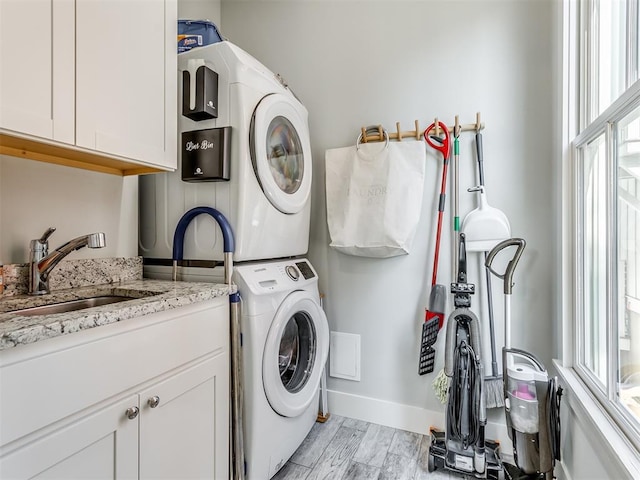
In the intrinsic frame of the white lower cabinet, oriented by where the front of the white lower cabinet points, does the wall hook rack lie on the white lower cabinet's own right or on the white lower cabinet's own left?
on the white lower cabinet's own left

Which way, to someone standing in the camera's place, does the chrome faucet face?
facing to the right of the viewer

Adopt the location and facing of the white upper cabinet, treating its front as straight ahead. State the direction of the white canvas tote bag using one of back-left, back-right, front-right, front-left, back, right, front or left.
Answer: front-left

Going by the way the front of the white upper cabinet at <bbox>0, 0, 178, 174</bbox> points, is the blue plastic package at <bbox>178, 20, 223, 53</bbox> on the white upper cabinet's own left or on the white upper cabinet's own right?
on the white upper cabinet's own left

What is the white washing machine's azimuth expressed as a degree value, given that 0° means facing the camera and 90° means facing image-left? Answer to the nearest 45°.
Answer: approximately 315°

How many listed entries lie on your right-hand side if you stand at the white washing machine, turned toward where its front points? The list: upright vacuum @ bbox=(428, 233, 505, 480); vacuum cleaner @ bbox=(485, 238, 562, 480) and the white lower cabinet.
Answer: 1

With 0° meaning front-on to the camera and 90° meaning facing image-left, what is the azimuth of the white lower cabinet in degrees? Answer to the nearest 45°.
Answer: approximately 315°

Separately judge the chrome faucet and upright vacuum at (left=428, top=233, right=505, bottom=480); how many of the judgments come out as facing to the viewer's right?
1

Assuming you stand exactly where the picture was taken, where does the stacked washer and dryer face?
facing the viewer and to the right of the viewer
